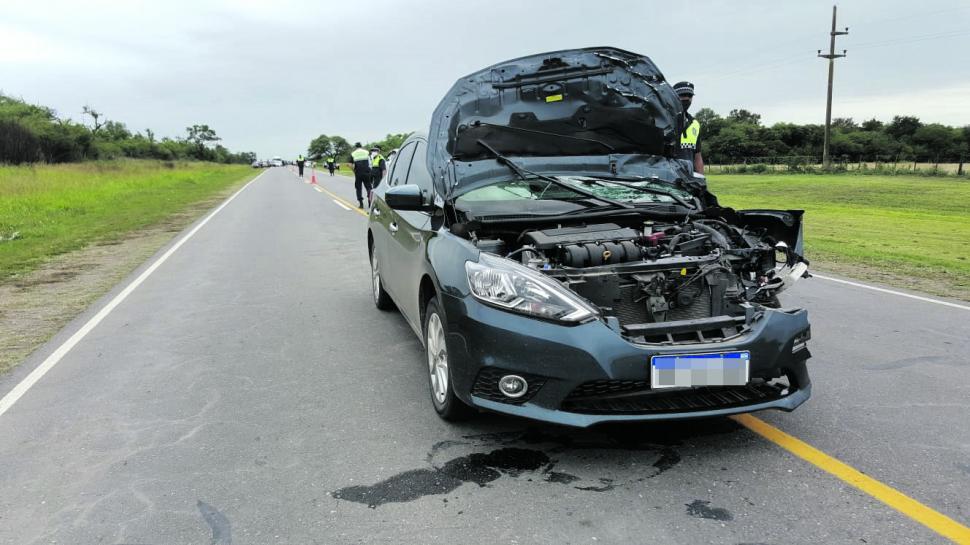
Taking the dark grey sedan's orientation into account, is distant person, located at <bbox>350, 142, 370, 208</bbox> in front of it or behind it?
behind

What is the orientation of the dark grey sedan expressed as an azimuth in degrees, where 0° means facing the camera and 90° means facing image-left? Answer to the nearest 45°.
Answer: approximately 315°

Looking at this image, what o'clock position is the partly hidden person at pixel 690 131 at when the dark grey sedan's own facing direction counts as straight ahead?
The partly hidden person is roughly at 8 o'clock from the dark grey sedan.

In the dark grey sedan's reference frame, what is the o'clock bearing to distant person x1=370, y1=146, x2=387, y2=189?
The distant person is roughly at 7 o'clock from the dark grey sedan.

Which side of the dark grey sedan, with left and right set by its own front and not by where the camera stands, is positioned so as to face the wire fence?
left

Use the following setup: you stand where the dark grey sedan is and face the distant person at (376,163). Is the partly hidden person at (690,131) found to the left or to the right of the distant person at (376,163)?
right
